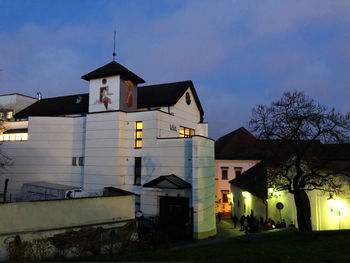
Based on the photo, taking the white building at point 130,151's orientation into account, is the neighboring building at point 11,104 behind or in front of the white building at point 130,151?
behind

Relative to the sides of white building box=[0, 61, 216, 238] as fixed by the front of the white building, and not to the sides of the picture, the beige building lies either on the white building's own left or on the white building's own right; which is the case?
on the white building's own left

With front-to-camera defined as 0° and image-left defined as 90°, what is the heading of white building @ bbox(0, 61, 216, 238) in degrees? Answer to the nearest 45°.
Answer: approximately 315°

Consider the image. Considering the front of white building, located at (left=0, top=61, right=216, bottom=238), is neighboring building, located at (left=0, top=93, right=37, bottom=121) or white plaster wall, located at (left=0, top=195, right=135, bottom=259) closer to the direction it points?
the white plaster wall

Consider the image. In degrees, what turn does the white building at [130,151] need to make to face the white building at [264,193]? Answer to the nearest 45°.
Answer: approximately 45° to its left
